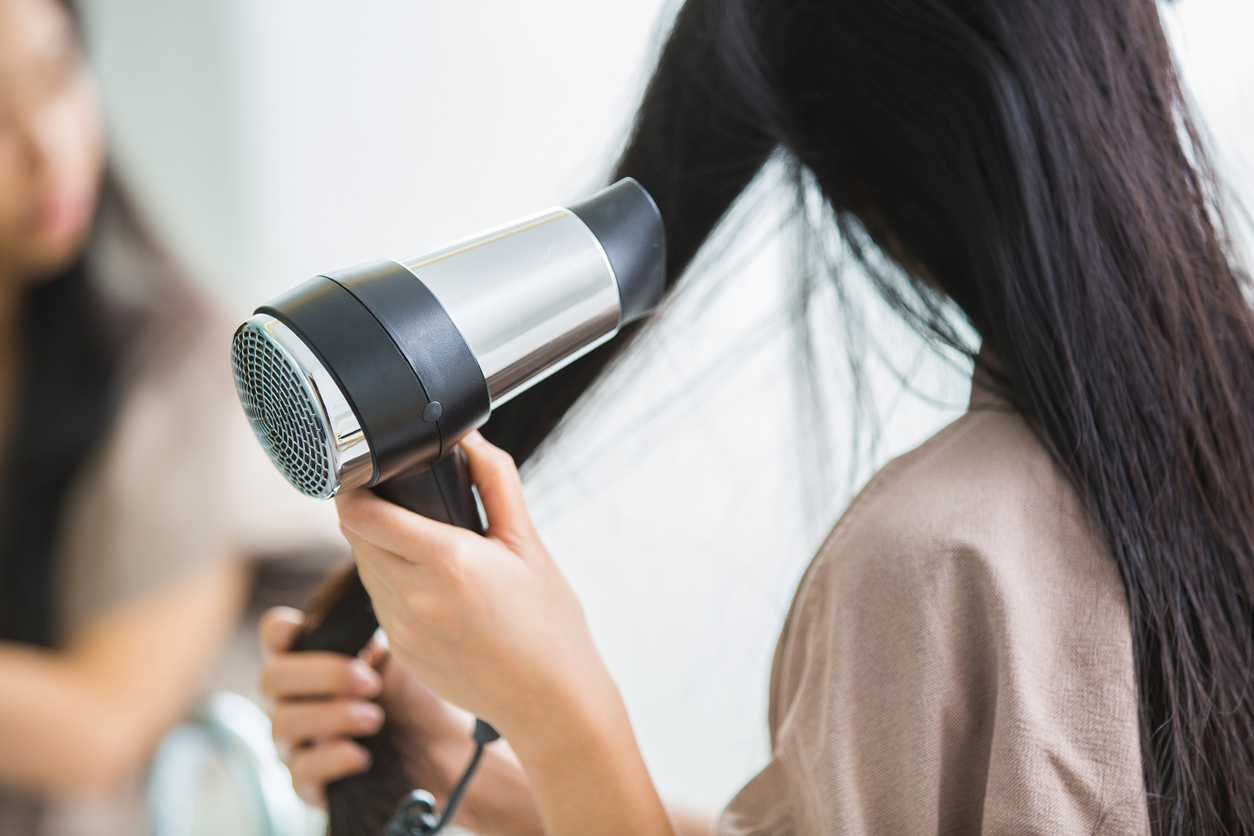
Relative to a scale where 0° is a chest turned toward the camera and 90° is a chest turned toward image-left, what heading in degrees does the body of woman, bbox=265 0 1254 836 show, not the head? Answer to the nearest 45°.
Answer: approximately 135°

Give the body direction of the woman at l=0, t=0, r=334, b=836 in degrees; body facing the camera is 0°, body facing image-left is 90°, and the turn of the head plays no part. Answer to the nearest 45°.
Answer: approximately 315°

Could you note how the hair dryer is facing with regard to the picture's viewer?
facing away from the viewer and to the right of the viewer

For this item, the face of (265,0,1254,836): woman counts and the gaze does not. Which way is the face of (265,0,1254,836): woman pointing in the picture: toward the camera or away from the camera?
away from the camera
